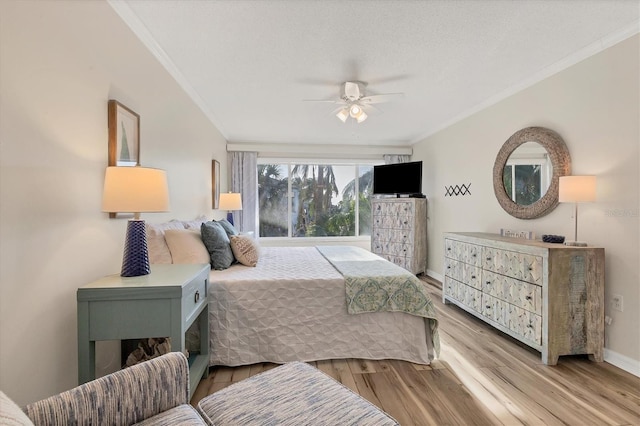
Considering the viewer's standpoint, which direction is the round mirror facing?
facing the viewer and to the left of the viewer

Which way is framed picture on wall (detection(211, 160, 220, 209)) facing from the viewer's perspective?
to the viewer's right

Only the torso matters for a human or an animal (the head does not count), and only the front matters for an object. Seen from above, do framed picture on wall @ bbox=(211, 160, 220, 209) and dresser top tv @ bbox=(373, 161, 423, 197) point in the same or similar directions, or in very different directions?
very different directions

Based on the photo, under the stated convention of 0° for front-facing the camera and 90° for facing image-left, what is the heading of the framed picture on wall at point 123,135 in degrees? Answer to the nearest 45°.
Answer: approximately 315°

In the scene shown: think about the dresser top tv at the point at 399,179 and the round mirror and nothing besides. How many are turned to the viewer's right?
0

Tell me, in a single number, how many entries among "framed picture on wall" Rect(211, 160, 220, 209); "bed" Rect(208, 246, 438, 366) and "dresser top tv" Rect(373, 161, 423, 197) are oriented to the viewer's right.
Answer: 2

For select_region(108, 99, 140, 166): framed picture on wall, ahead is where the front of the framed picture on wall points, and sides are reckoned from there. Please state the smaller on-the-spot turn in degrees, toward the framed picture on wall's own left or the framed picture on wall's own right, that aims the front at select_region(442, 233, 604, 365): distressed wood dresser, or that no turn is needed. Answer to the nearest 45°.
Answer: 0° — it already faces it

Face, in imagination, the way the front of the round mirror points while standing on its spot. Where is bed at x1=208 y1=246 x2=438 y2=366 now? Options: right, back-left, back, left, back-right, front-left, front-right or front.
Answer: front

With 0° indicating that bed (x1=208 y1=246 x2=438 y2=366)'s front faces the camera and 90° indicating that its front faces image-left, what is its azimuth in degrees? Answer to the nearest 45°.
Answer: approximately 270°

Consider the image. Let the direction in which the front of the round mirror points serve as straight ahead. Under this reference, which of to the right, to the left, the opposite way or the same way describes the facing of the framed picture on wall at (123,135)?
the opposite way

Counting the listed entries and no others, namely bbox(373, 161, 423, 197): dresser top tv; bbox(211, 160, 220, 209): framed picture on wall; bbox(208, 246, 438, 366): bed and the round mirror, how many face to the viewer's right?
2

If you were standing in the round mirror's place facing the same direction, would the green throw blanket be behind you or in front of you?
in front

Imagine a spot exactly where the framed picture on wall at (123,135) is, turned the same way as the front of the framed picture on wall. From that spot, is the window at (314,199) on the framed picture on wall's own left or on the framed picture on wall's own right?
on the framed picture on wall's own left

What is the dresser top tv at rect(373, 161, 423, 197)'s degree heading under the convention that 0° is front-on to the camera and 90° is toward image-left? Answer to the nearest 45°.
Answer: approximately 45°

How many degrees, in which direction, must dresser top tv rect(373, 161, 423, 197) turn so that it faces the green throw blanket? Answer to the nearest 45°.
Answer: approximately 45° to its left

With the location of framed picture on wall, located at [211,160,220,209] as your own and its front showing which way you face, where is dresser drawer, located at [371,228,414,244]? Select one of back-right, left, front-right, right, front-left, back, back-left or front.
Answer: front

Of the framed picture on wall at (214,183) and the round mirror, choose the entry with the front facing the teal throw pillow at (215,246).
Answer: the round mirror

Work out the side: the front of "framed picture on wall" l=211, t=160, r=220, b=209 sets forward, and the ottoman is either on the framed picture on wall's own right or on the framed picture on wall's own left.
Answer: on the framed picture on wall's own right

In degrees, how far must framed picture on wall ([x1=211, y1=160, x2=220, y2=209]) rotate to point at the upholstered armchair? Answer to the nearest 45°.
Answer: approximately 90° to its right
